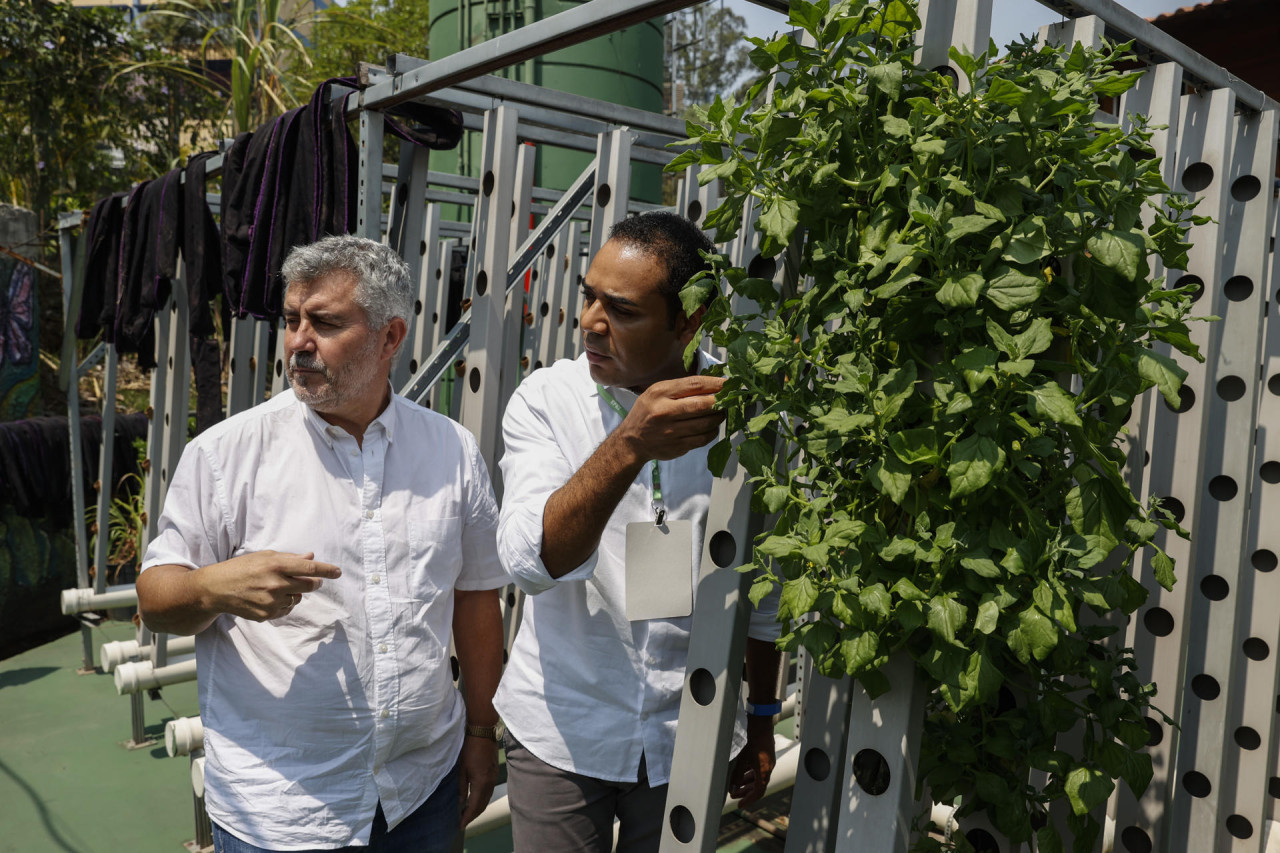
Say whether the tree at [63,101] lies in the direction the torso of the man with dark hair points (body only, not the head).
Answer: no

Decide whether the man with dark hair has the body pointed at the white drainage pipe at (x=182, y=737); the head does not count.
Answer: no

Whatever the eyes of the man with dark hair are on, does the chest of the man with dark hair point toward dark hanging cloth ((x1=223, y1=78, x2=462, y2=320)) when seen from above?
no

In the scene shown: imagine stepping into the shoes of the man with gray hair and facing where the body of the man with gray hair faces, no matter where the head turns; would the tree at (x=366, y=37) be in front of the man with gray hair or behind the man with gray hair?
behind

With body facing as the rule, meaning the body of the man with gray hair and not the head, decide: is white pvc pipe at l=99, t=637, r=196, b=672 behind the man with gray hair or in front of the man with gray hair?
behind

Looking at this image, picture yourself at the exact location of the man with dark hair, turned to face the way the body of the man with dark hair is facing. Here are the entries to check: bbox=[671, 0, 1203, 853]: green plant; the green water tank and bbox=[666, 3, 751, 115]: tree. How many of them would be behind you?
2

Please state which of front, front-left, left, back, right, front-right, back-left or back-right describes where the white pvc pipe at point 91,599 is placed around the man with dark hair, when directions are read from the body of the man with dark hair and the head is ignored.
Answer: back-right

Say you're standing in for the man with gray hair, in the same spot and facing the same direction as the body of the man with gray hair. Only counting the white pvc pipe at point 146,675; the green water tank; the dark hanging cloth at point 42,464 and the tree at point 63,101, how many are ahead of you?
0

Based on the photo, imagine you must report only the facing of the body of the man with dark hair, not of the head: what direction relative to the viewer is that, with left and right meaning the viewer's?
facing the viewer
